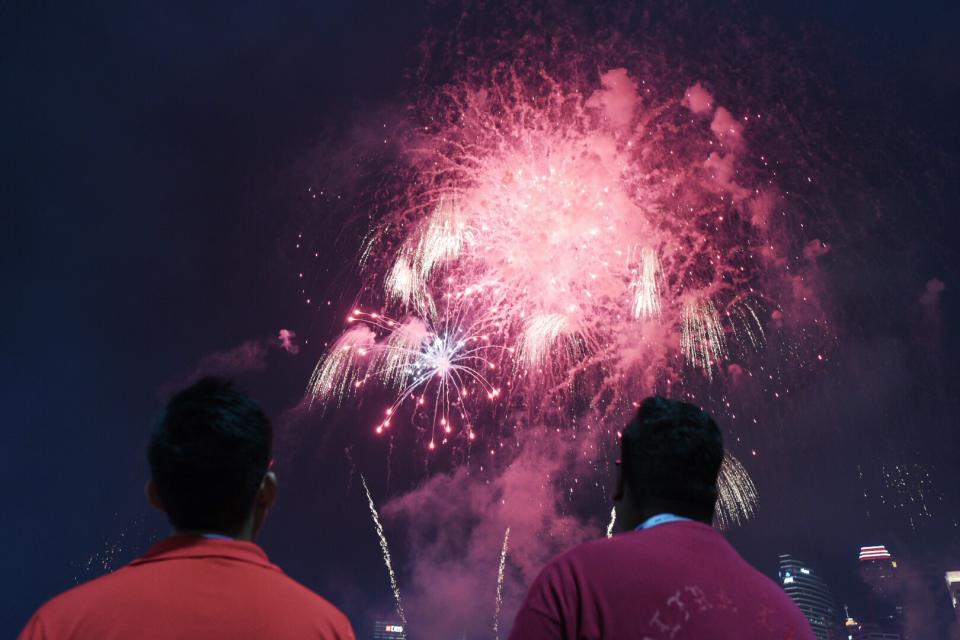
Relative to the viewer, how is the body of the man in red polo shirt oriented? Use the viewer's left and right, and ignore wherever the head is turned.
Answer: facing away from the viewer

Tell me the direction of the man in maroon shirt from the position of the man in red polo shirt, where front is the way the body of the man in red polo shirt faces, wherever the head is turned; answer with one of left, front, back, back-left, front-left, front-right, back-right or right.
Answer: right

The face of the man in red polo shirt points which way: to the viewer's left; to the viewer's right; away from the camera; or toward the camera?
away from the camera
